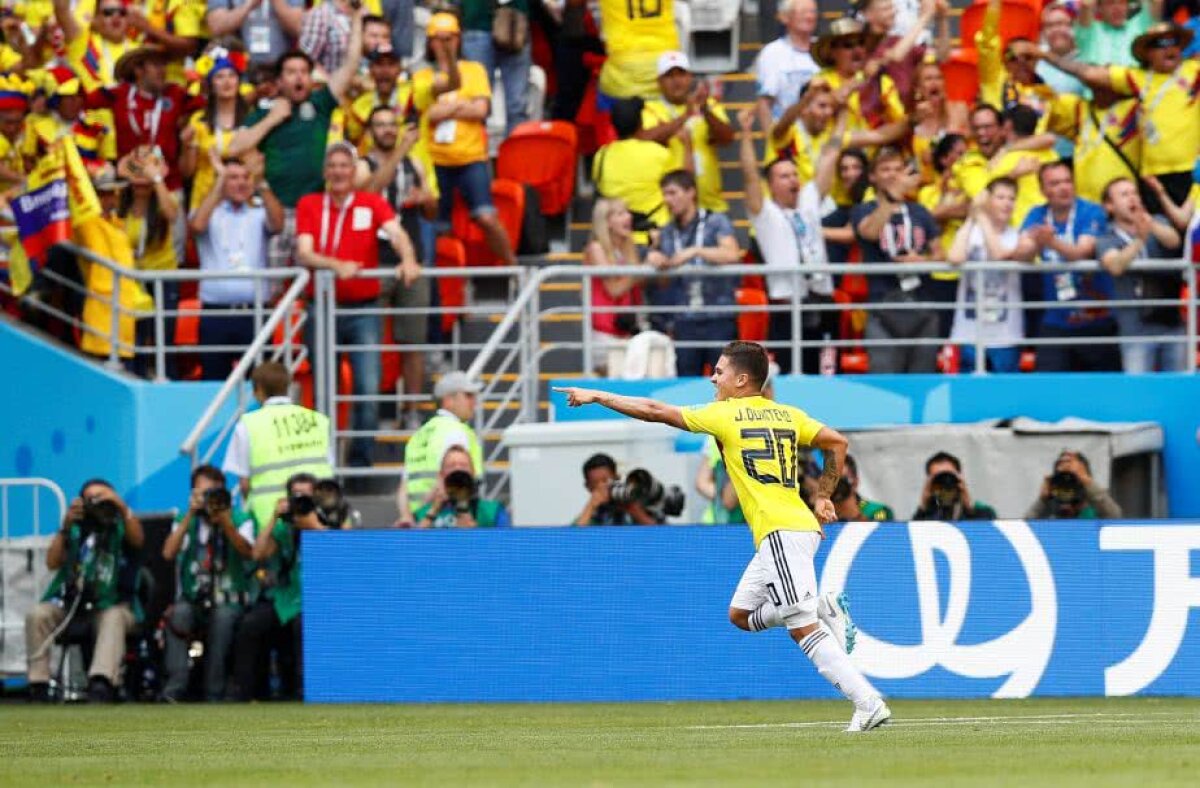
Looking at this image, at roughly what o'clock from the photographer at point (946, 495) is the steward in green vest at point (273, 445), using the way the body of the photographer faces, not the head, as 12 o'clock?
The steward in green vest is roughly at 3 o'clock from the photographer.

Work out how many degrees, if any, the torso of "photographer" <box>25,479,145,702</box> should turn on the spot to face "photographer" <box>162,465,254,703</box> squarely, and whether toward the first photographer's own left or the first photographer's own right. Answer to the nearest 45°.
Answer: approximately 45° to the first photographer's own left

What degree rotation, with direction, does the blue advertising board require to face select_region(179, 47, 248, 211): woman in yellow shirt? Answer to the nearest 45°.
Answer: approximately 135° to its right

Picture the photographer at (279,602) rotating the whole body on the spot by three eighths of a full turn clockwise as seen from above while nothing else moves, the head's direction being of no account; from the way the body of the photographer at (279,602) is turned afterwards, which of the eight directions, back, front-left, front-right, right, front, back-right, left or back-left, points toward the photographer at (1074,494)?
back-right

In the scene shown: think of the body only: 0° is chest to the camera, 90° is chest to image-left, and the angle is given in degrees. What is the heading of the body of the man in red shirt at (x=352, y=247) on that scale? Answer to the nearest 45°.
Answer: approximately 0°

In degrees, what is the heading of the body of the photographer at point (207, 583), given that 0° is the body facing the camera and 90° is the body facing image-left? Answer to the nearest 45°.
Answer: approximately 0°
